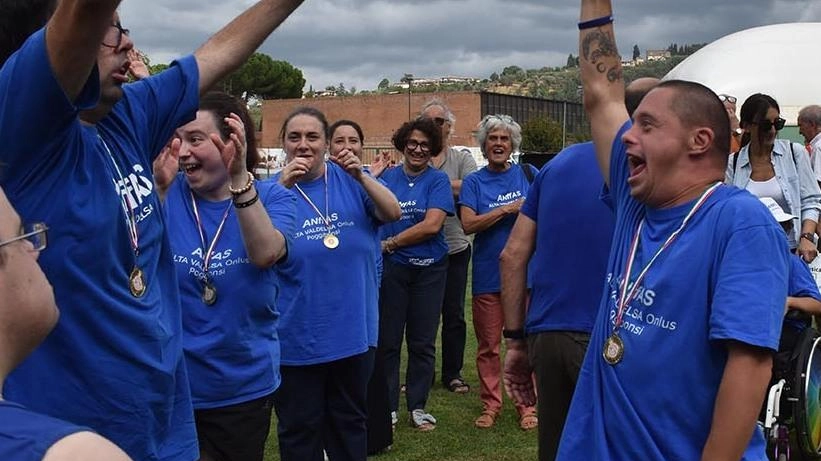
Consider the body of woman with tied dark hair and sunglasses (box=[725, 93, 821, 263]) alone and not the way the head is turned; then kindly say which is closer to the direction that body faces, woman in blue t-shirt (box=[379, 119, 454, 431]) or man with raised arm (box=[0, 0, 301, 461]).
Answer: the man with raised arm

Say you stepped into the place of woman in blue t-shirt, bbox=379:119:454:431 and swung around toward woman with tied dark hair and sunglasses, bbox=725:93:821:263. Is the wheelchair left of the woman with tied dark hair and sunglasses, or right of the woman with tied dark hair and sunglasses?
right

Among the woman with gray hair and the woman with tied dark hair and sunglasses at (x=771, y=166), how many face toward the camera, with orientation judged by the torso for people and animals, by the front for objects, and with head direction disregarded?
2

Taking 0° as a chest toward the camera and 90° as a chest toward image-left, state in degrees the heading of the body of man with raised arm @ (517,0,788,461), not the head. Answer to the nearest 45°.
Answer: approximately 45°

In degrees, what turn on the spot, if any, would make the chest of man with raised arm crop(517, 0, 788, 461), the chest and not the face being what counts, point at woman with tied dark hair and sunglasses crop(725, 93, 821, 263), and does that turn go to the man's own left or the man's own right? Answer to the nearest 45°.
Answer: approximately 135° to the man's own right

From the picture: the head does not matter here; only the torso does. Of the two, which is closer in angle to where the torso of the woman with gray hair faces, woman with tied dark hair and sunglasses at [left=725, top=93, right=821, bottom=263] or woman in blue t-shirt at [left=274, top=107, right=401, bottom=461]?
the woman in blue t-shirt

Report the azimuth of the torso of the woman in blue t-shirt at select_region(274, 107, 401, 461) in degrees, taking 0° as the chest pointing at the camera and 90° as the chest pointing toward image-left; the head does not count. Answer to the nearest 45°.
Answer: approximately 0°

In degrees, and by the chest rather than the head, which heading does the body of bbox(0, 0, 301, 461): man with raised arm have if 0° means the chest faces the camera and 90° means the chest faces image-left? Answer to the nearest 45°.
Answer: approximately 315°

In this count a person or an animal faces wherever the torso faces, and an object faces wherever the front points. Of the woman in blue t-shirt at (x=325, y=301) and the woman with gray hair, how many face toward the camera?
2

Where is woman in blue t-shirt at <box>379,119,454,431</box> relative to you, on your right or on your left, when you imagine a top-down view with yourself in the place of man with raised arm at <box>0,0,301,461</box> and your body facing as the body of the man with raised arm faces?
on your left

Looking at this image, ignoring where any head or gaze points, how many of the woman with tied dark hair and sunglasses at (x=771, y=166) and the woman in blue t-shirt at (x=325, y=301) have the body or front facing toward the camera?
2

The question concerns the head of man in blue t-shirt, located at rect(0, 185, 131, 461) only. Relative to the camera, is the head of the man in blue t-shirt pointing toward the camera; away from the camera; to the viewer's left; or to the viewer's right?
to the viewer's right

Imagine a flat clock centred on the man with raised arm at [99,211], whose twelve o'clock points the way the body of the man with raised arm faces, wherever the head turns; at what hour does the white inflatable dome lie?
The white inflatable dome is roughly at 9 o'clock from the man with raised arm.

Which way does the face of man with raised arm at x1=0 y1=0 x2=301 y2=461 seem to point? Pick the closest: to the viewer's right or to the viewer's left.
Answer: to the viewer's right

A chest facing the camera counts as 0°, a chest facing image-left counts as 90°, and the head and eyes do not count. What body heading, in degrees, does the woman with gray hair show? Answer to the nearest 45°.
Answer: approximately 0°

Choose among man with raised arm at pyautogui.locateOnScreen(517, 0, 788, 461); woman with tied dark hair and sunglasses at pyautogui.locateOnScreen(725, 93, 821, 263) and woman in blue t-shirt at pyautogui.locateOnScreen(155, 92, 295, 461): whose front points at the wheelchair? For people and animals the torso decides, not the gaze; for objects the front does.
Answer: the woman with tied dark hair and sunglasses
